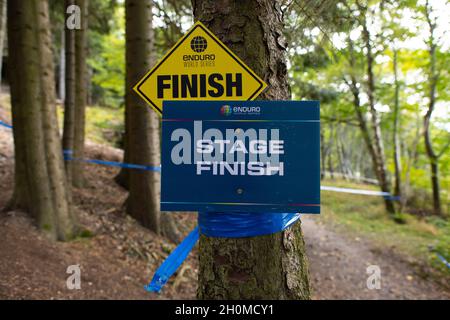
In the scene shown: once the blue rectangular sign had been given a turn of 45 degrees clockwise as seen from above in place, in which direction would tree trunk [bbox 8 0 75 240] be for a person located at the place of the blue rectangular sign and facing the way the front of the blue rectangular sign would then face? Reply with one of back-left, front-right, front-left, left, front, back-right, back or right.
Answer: right

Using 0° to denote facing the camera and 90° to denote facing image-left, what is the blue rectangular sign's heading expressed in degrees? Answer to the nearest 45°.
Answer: approximately 0°

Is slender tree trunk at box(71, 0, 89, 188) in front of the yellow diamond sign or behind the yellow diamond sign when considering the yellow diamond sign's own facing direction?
behind

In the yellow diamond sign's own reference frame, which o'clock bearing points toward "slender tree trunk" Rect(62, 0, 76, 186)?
The slender tree trunk is roughly at 5 o'clock from the yellow diamond sign.

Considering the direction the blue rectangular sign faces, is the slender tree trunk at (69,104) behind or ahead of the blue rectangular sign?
behind

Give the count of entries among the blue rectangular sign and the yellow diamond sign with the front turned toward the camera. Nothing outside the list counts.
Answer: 2
